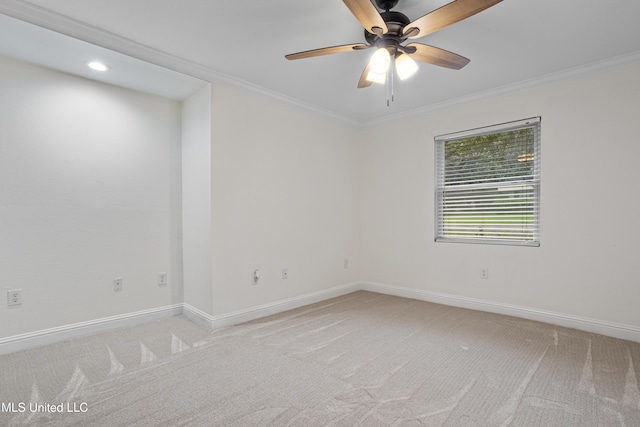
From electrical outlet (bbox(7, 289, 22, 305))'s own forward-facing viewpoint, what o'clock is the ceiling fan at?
The ceiling fan is roughly at 11 o'clock from the electrical outlet.

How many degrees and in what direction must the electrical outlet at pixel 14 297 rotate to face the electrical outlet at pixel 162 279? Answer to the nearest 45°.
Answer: approximately 90° to its left

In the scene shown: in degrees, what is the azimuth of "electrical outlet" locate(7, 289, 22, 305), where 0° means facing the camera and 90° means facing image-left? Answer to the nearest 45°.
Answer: approximately 0°

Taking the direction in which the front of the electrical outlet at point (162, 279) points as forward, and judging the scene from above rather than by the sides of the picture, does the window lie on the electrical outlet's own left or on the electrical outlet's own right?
on the electrical outlet's own left

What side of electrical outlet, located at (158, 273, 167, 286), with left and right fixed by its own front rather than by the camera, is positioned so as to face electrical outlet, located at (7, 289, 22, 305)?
right

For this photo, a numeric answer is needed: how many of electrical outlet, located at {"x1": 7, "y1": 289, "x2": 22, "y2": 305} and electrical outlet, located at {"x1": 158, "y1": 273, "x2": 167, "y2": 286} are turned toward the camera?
2

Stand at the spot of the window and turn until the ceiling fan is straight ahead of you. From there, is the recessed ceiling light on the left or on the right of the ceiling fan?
right

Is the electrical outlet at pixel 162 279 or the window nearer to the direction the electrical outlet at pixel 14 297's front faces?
the window

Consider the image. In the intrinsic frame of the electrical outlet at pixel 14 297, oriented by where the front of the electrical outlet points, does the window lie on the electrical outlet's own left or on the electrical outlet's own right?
on the electrical outlet's own left
